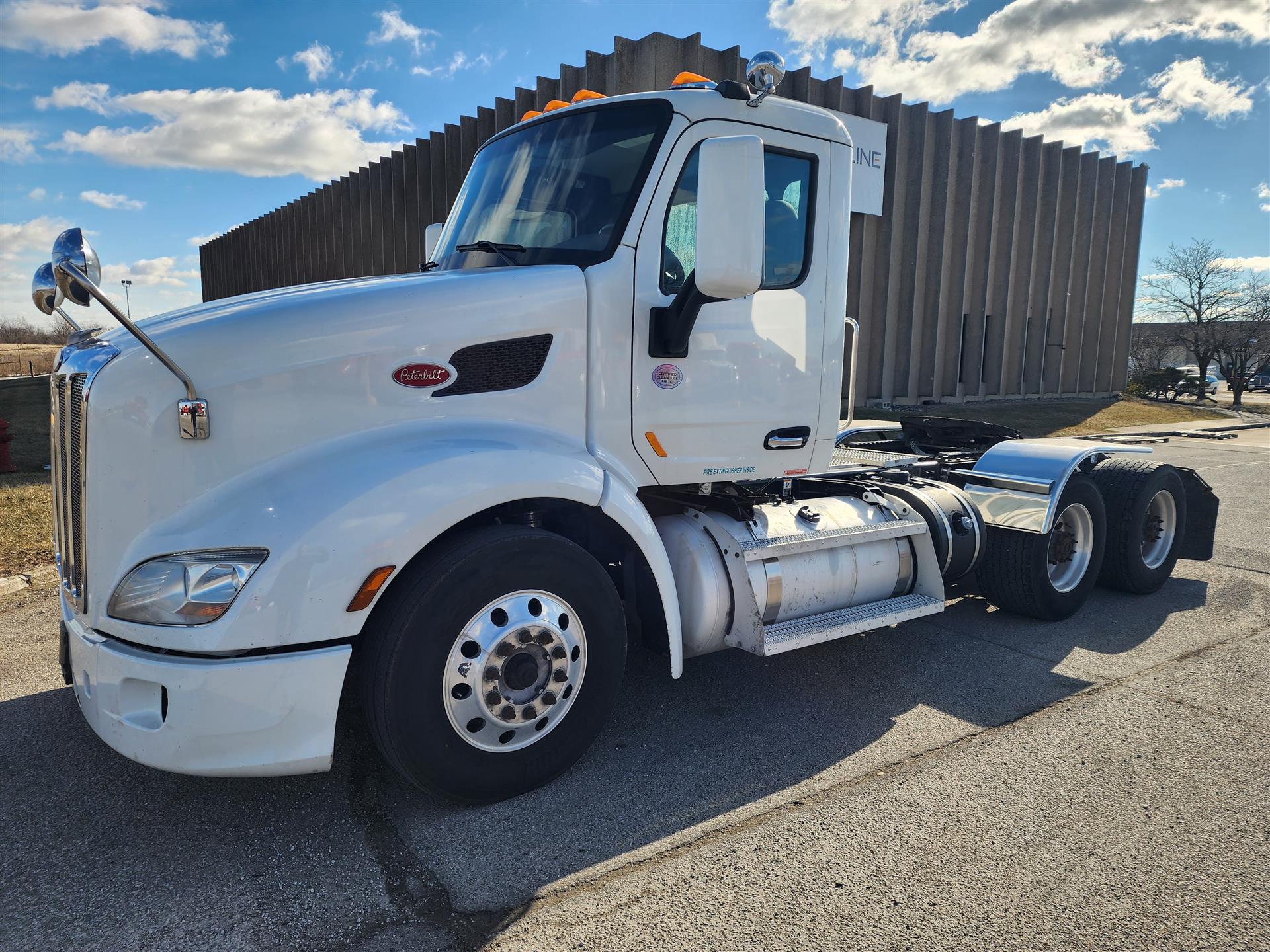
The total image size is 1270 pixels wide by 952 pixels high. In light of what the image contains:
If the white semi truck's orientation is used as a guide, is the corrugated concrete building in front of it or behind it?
behind

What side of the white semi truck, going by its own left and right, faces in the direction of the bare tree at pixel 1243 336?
back

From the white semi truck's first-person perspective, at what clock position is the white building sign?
The white building sign is roughly at 5 o'clock from the white semi truck.

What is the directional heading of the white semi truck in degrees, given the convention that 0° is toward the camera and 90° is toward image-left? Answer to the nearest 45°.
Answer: approximately 45°

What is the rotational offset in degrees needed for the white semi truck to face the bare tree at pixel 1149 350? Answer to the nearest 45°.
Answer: approximately 180°

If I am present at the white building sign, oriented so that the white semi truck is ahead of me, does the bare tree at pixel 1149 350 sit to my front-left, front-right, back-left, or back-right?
back-left
